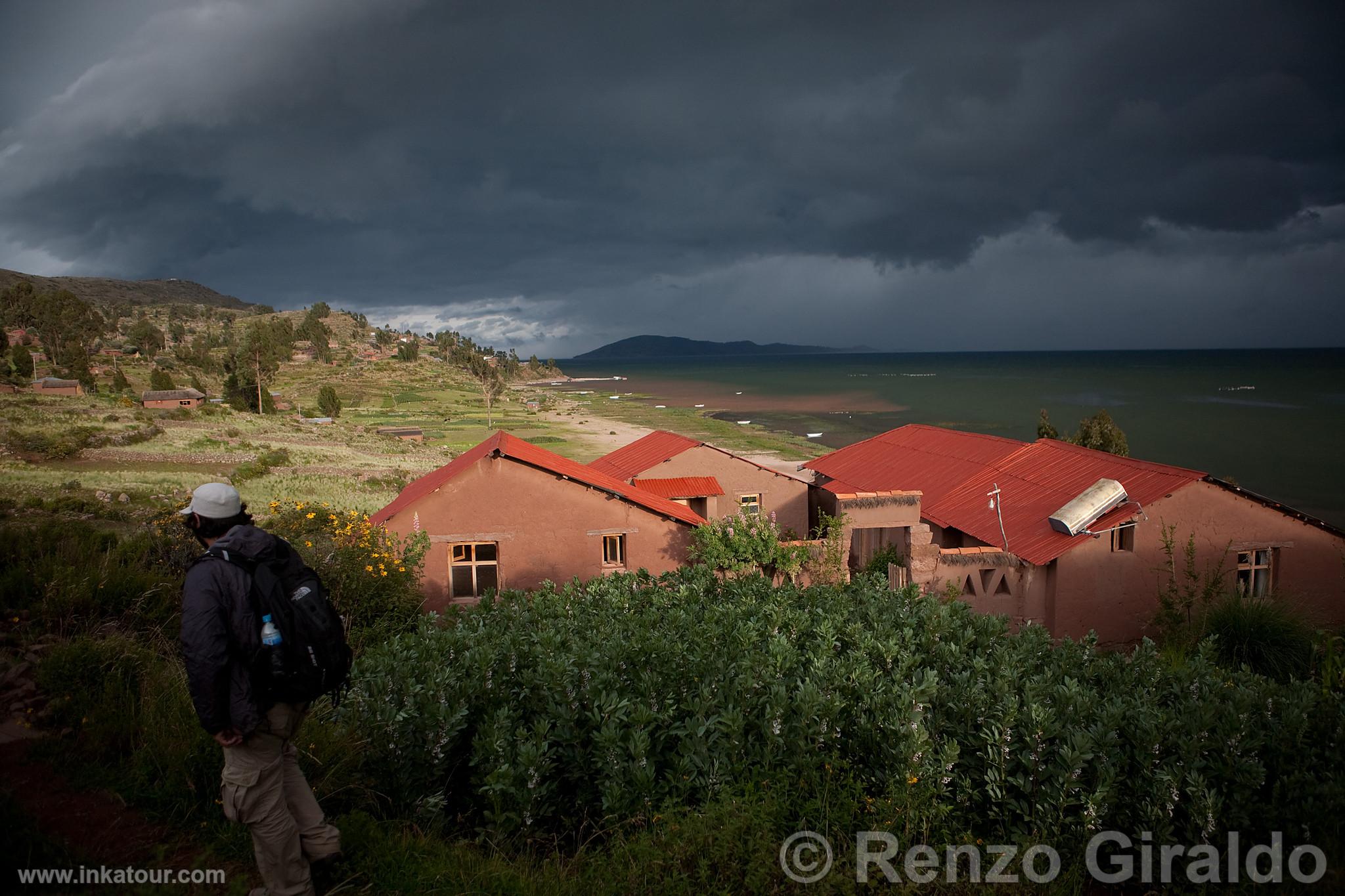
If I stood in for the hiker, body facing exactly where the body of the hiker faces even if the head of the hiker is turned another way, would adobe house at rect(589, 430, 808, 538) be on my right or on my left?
on my right

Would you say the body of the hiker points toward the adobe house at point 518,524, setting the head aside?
no

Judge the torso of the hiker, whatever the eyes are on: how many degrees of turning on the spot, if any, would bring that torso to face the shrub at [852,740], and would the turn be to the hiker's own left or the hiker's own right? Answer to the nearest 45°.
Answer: approximately 135° to the hiker's own right

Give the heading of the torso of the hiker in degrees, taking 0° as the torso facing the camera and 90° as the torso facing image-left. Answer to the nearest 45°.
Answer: approximately 135°

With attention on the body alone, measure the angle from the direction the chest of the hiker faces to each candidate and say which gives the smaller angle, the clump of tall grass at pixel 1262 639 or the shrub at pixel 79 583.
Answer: the shrub

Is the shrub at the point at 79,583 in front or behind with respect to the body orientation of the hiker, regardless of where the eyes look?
in front

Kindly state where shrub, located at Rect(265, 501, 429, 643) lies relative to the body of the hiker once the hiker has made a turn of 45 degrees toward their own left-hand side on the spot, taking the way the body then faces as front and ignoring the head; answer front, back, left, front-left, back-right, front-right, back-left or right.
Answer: right

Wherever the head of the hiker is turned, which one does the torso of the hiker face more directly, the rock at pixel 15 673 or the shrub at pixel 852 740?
the rock

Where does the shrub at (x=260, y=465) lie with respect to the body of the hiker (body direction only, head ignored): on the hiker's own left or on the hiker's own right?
on the hiker's own right

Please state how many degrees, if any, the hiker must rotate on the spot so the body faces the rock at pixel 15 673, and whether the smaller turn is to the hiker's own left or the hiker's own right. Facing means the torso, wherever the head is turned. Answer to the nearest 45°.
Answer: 0° — they already face it
